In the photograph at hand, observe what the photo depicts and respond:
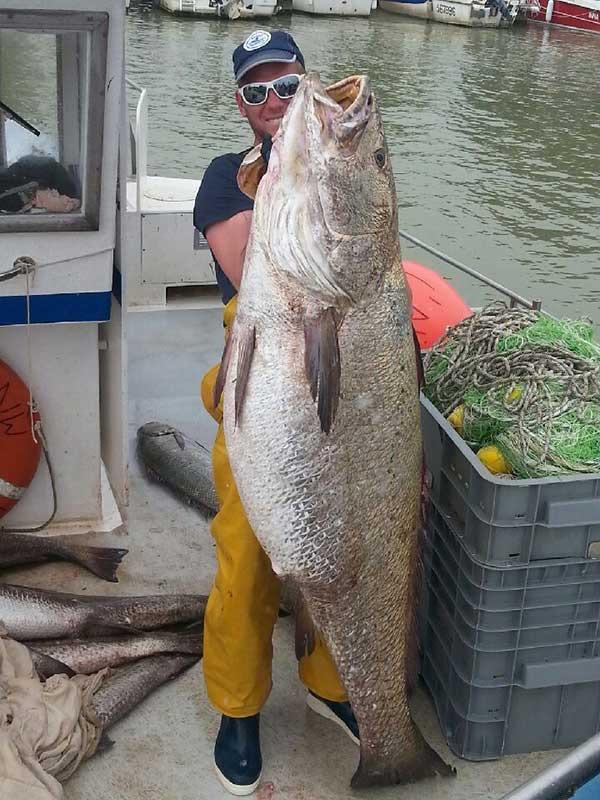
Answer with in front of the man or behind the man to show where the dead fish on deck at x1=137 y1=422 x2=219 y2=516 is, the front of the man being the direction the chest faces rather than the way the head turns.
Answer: behind

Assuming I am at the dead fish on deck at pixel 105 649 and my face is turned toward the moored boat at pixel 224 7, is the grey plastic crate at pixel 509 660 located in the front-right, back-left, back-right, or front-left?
back-right

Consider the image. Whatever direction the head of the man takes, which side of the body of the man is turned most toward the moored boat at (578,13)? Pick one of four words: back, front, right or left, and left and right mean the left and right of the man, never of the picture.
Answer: back

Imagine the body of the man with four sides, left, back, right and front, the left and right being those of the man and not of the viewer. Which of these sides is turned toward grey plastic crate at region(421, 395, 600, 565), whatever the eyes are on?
left

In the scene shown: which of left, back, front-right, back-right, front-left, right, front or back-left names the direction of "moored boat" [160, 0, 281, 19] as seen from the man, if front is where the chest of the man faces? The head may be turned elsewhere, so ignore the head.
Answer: back

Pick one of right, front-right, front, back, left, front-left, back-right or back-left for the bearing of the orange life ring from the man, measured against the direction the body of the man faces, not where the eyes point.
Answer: back-right

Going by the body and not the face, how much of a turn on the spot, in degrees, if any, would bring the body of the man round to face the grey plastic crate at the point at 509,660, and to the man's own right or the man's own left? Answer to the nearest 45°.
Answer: approximately 90° to the man's own left

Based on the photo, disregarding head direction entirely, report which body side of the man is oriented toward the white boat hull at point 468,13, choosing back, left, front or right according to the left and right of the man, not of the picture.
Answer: back

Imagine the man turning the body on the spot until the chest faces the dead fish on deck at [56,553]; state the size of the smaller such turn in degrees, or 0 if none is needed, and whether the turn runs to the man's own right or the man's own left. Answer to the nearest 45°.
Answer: approximately 135° to the man's own right

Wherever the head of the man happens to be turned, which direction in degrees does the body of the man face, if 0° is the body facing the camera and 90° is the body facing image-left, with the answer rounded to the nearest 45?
approximately 0°

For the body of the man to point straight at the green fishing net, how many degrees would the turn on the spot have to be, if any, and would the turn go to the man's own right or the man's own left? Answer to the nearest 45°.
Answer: approximately 135° to the man's own left

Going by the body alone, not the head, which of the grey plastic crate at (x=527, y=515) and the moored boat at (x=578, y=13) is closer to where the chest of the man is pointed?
the grey plastic crate
